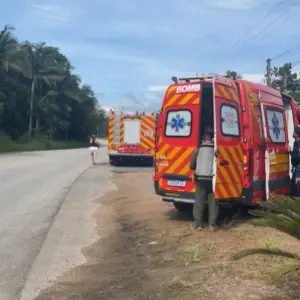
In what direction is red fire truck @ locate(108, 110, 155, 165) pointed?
away from the camera

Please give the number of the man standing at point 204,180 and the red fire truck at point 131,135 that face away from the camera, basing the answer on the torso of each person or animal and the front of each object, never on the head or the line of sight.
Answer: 2

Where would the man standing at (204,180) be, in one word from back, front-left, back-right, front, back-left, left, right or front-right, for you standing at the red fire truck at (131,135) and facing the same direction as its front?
back

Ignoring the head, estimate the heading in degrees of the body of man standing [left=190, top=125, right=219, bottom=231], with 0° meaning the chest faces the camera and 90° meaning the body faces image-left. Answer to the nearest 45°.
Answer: approximately 180°

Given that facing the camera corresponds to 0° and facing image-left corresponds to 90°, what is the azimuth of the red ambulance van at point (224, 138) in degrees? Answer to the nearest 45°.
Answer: approximately 225°

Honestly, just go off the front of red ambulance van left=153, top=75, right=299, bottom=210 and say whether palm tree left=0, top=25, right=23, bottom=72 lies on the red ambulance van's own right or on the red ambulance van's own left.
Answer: on the red ambulance van's own left

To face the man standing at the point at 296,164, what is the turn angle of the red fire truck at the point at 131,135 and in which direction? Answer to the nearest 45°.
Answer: approximately 180°

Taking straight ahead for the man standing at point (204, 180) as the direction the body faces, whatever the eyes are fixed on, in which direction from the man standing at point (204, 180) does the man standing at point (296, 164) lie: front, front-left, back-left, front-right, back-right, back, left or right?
front-right

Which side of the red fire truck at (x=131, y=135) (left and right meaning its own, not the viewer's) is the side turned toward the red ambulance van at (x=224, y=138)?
back

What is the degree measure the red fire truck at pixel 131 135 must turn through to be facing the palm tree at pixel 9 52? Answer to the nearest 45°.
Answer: approximately 45° to its left
